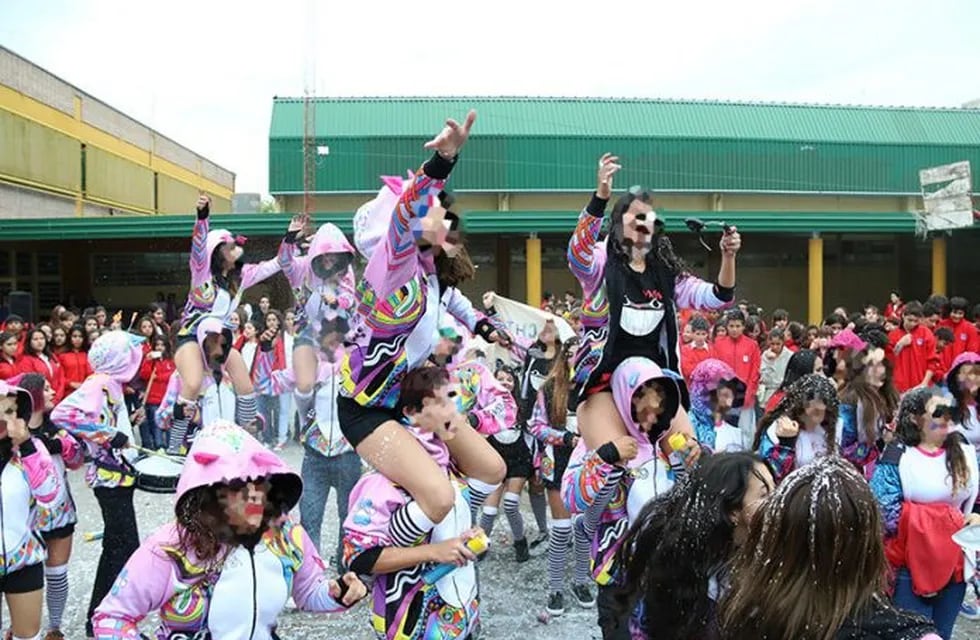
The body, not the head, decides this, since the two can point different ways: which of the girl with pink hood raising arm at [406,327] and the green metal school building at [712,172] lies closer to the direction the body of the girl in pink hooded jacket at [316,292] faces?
the girl with pink hood raising arm

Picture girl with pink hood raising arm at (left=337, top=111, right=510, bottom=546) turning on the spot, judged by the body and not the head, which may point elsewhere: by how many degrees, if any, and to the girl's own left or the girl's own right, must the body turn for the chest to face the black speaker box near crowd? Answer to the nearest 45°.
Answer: approximately 180°

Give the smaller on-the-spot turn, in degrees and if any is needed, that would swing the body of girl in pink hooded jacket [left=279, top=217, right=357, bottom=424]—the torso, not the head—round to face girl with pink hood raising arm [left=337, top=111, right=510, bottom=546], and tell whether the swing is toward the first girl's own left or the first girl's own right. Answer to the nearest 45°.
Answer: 0° — they already face them

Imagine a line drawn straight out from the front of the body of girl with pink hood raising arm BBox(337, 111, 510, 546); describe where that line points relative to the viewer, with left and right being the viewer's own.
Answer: facing the viewer and to the right of the viewer

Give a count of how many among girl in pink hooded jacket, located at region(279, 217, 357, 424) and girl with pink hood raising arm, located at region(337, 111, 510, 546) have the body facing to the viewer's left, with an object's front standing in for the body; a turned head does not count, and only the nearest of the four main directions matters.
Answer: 0

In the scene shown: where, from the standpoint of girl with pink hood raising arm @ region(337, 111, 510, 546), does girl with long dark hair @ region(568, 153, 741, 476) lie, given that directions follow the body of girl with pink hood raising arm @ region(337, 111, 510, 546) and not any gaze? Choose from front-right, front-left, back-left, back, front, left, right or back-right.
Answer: left

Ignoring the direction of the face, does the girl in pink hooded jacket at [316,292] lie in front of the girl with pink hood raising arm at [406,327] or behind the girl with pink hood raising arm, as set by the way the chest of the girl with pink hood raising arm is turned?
behind

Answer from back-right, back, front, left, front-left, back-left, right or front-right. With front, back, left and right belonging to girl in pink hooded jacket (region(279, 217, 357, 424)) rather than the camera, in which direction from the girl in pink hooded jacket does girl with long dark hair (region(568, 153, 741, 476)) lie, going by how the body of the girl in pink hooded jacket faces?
front-left

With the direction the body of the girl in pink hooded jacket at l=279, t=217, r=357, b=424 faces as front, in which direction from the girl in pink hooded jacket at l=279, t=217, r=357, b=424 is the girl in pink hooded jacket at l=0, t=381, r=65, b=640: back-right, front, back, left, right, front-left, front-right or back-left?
front-right

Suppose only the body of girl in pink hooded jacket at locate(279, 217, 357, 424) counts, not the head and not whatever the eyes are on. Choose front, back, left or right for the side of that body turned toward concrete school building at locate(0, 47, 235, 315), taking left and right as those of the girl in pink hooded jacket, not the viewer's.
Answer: back

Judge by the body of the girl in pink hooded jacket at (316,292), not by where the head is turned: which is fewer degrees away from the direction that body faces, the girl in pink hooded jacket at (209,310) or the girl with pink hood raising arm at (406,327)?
the girl with pink hood raising arm

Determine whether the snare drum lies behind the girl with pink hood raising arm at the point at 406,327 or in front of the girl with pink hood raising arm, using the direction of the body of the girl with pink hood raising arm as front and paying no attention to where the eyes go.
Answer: behind

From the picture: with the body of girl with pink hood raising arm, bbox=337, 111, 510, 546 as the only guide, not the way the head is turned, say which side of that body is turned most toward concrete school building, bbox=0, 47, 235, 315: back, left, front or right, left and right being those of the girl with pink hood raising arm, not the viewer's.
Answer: back
